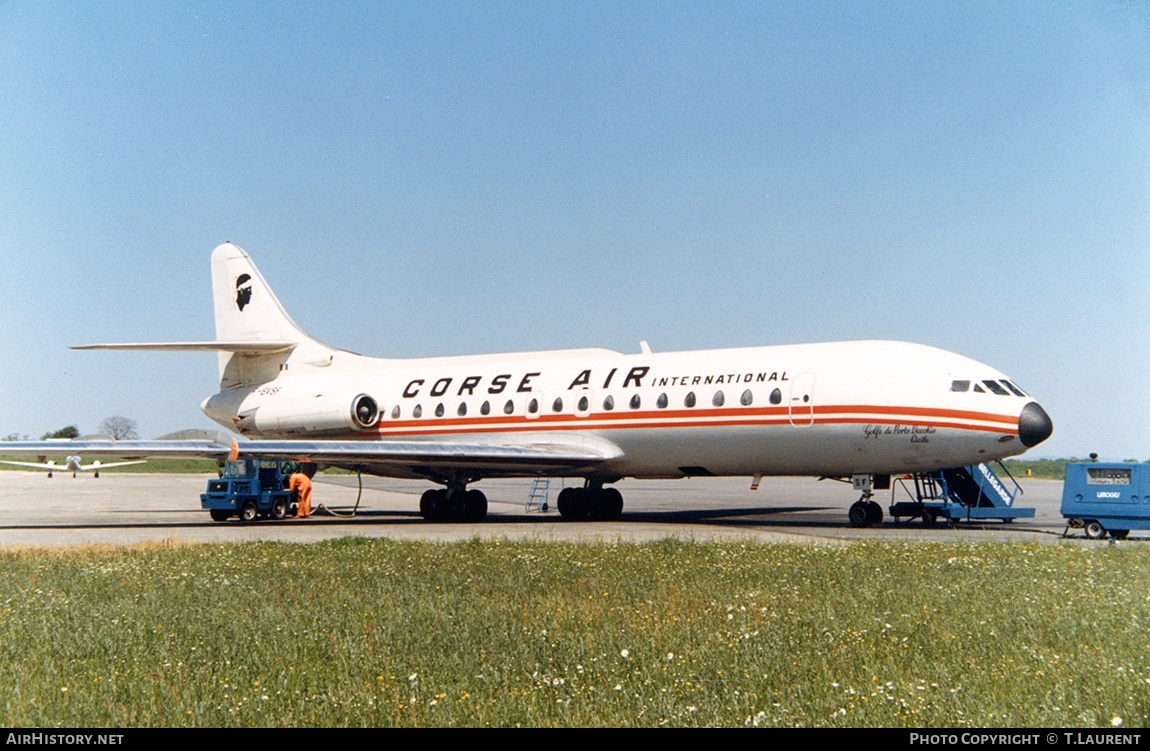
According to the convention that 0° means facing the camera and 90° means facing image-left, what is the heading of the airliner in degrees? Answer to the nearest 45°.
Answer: approximately 315°

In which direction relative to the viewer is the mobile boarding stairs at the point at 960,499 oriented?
to the viewer's left

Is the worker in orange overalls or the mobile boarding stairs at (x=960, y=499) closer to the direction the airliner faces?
the mobile boarding stairs

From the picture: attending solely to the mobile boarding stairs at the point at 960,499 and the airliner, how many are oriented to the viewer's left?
1

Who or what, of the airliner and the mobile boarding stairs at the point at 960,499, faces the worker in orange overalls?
the mobile boarding stairs

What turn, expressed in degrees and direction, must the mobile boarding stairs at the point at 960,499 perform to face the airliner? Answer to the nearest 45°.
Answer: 0° — it already faces it

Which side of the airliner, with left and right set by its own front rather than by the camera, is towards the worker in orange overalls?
back
